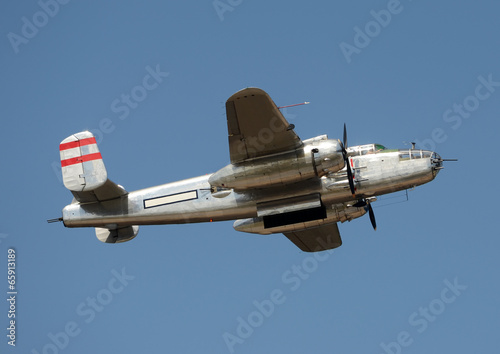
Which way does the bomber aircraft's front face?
to the viewer's right
